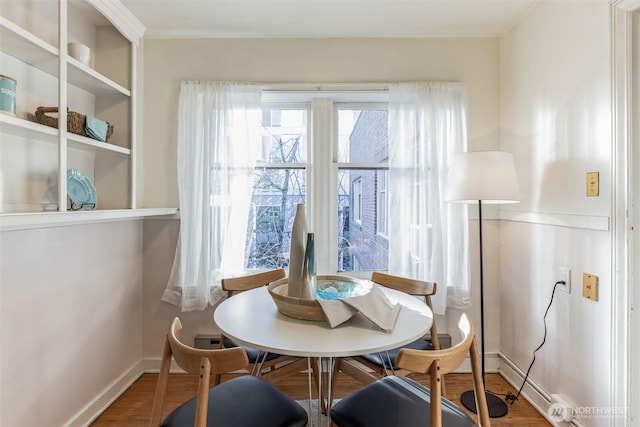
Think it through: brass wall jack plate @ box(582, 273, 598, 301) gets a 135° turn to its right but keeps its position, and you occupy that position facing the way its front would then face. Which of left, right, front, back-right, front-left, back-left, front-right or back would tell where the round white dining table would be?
back-left

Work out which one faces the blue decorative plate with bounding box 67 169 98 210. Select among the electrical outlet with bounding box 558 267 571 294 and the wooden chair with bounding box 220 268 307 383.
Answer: the electrical outlet

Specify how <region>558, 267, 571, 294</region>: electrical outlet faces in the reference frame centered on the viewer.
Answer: facing the viewer and to the left of the viewer

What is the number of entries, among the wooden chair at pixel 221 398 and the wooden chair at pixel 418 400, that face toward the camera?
0

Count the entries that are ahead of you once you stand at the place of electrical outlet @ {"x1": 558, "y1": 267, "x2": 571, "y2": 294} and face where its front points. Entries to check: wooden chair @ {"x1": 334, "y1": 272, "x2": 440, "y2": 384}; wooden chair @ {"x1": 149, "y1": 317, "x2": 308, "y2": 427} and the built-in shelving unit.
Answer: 3

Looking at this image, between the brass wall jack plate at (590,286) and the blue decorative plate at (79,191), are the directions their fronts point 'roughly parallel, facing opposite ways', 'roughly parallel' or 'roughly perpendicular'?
roughly parallel, facing opposite ways

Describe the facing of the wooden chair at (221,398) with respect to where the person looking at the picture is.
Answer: facing away from the viewer and to the right of the viewer

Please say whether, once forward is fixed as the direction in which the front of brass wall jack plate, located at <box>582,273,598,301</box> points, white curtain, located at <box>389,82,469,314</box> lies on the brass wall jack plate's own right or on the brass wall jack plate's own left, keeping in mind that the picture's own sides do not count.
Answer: on the brass wall jack plate's own right

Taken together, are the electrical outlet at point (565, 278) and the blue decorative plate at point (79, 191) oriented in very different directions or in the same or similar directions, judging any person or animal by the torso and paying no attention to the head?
very different directions

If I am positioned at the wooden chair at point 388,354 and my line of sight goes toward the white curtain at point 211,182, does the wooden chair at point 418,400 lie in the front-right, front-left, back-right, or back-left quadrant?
back-left

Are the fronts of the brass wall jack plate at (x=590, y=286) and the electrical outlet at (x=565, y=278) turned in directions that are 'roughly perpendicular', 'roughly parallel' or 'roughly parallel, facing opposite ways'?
roughly parallel

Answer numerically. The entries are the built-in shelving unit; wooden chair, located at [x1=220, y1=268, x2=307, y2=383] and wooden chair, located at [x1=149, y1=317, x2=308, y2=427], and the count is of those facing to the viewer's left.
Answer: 0

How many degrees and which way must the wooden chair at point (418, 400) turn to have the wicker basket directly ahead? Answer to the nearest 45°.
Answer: approximately 45° to its left

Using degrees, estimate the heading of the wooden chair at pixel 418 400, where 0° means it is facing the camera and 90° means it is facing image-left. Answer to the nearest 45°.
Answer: approximately 135°

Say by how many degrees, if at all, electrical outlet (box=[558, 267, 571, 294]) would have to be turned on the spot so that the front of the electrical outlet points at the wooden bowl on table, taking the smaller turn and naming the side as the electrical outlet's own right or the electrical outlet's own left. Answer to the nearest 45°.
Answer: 0° — it already faces it

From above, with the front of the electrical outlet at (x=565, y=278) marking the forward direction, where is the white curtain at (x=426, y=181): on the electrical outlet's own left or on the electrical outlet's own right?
on the electrical outlet's own right

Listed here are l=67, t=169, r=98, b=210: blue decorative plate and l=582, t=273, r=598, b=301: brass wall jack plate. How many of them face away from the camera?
0

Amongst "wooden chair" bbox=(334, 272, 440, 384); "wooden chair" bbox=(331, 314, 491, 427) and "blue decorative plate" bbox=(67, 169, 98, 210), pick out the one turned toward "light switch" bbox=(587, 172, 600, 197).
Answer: the blue decorative plate
